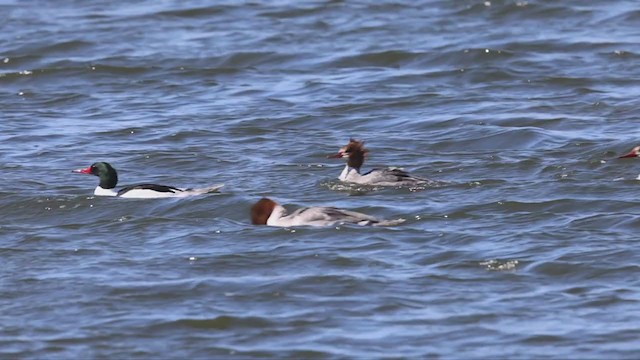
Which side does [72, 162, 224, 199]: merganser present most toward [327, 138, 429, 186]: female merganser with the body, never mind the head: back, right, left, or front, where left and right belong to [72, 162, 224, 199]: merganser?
back

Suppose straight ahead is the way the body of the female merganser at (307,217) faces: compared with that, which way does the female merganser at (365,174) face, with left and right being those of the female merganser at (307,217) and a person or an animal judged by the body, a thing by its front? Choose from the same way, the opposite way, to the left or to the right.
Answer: the same way

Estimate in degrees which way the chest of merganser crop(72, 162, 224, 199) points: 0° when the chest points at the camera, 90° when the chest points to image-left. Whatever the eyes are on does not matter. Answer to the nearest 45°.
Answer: approximately 90°

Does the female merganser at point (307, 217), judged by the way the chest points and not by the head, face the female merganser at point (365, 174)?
no

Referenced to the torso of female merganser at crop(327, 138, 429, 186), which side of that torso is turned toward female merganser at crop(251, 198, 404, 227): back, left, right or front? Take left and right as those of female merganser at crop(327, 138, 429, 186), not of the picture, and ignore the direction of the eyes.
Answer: left

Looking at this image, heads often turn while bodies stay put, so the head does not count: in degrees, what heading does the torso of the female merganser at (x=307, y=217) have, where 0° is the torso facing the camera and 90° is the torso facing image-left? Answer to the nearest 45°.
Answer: approximately 90°

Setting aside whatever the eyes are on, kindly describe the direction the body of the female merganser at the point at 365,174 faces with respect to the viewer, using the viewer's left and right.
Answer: facing to the left of the viewer
